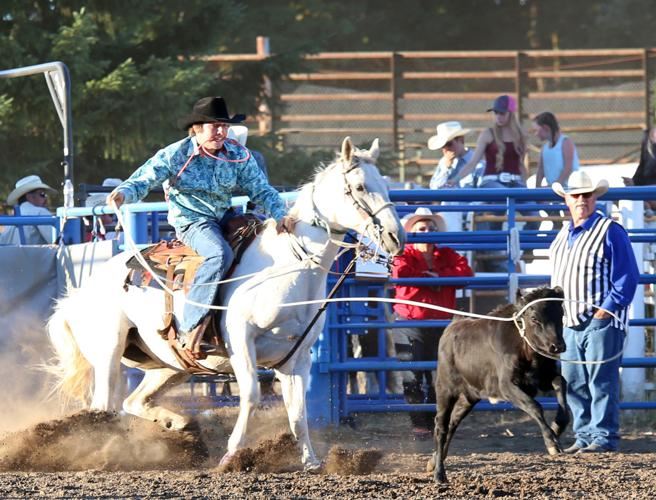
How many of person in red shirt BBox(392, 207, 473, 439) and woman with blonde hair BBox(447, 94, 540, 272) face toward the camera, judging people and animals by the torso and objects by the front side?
2

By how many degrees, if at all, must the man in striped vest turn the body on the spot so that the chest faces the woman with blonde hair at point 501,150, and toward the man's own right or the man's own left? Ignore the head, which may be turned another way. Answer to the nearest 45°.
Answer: approximately 135° to the man's own right

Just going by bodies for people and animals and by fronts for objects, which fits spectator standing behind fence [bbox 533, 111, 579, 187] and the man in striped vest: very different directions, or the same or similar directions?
same or similar directions

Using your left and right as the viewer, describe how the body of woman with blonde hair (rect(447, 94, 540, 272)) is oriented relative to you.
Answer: facing the viewer

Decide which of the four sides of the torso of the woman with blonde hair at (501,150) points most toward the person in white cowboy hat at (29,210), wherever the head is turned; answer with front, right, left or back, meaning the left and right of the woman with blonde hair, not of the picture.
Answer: right

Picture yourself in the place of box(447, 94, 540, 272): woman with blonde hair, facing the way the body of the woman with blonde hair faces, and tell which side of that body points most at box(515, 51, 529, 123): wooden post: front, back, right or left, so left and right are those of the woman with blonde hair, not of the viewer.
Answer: back

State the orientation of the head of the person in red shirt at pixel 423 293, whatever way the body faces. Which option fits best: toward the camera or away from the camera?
toward the camera

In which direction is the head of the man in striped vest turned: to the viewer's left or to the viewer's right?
to the viewer's left

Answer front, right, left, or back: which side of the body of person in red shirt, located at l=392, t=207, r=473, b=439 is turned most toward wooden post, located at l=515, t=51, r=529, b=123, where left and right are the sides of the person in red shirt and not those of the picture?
back

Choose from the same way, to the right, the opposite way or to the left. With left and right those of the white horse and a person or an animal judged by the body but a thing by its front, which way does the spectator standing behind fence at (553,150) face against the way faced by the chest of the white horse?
to the right

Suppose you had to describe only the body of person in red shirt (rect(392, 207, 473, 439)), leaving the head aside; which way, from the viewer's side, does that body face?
toward the camera
